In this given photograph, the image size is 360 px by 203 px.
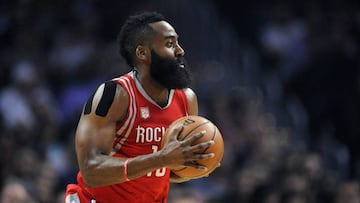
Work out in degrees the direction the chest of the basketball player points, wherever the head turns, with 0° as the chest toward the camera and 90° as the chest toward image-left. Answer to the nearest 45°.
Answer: approximately 315°

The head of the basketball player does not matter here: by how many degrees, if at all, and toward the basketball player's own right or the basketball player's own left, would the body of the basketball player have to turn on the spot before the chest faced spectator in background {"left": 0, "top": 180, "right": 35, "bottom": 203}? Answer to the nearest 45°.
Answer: approximately 180°

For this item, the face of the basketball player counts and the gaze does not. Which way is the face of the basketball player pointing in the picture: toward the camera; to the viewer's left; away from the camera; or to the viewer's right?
to the viewer's right
